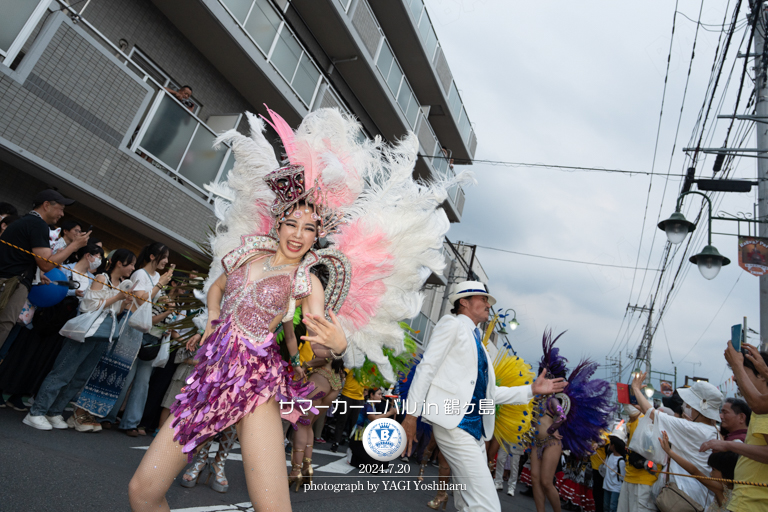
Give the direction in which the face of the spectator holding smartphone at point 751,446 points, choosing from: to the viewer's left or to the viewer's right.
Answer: to the viewer's left

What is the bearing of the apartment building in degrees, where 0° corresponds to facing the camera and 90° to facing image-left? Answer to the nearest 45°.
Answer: approximately 315°

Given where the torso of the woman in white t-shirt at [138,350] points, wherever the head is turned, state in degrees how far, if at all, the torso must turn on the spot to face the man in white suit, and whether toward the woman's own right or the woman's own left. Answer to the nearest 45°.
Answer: approximately 45° to the woman's own right

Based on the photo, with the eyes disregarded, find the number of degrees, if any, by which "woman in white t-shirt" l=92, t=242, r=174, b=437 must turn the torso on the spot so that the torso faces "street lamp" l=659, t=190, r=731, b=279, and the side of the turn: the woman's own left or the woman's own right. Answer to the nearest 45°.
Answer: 0° — they already face it

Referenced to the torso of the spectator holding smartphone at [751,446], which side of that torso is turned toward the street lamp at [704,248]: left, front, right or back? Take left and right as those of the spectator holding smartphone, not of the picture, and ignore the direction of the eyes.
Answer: right

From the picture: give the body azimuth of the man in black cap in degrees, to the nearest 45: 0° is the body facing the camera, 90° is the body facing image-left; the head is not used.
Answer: approximately 270°

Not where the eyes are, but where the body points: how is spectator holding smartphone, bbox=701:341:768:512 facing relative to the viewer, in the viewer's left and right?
facing to the left of the viewer

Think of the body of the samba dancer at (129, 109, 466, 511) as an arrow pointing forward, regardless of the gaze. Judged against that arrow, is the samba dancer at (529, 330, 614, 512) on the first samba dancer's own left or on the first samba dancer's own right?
on the first samba dancer's own left

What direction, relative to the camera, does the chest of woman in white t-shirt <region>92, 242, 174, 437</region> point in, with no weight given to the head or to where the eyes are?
to the viewer's right

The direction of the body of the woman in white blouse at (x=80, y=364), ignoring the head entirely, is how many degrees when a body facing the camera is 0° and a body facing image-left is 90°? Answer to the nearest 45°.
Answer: approximately 270°

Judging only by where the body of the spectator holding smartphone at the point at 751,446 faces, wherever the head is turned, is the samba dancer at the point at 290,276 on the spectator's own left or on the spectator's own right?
on the spectator's own left

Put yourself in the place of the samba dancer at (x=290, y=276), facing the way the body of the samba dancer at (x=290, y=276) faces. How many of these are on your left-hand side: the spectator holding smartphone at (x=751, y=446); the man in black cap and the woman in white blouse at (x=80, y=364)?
1
